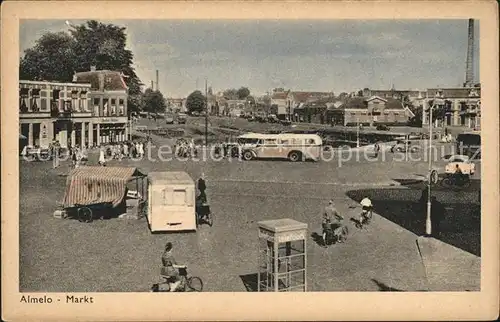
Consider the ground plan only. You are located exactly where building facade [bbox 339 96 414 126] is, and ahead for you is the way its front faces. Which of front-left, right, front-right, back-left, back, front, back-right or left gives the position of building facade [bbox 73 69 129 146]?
right

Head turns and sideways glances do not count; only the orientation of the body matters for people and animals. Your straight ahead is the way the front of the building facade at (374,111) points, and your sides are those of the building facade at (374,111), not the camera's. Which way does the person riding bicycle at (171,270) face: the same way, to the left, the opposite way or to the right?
to the left

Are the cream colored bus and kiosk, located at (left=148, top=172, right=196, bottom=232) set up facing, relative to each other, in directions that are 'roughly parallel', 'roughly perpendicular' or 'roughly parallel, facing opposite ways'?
roughly perpendicular

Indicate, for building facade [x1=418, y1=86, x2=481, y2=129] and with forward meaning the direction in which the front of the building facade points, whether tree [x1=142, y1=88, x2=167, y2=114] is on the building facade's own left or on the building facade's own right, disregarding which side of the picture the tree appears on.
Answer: on the building facade's own right

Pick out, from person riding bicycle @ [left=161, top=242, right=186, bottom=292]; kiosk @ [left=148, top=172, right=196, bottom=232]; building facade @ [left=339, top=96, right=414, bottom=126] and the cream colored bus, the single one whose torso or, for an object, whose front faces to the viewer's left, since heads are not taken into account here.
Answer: the cream colored bus

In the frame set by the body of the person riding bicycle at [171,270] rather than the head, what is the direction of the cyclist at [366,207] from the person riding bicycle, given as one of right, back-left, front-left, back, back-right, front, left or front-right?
front

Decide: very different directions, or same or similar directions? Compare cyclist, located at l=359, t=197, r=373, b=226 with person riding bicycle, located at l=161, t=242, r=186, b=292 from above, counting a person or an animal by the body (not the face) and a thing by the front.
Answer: very different directions

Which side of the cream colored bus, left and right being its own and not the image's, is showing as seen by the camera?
left

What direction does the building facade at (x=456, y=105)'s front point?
toward the camera

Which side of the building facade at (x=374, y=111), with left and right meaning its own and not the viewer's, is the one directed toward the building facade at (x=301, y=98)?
right

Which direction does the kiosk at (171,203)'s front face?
toward the camera

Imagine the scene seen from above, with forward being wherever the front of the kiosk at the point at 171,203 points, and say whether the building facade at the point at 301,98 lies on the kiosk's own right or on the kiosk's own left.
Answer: on the kiosk's own left

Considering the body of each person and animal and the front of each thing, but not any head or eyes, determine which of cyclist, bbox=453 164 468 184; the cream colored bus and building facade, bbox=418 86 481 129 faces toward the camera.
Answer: the building facade

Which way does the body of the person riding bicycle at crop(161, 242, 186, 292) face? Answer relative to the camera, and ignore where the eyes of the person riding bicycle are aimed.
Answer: to the viewer's right
